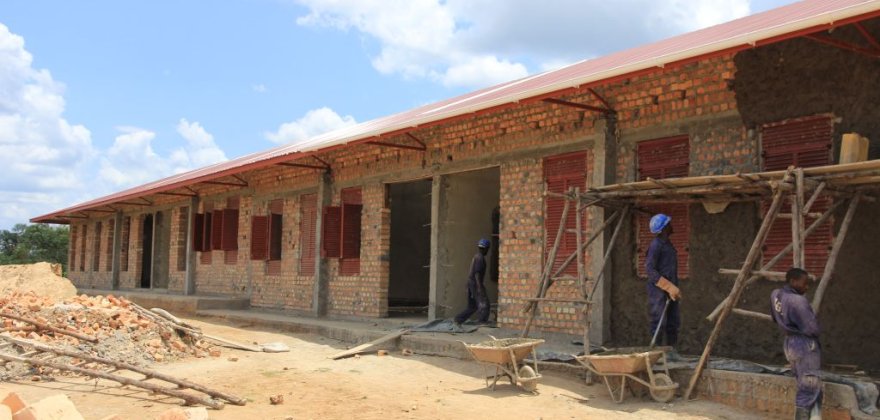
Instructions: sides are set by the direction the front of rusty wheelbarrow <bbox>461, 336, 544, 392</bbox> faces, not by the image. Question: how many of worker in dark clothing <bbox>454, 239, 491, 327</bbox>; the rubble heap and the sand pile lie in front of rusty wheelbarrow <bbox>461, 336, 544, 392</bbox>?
0

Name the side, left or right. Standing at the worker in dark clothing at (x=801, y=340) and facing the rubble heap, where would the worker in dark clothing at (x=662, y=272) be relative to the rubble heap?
right

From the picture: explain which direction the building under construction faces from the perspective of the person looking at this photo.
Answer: facing the viewer and to the left of the viewer

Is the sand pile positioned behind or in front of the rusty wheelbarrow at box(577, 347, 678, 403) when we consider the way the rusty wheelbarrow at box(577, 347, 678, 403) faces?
behind

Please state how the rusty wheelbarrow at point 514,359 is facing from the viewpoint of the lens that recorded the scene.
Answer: facing the viewer and to the right of the viewer

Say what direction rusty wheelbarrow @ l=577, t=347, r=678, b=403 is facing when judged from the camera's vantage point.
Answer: facing to the right of the viewer

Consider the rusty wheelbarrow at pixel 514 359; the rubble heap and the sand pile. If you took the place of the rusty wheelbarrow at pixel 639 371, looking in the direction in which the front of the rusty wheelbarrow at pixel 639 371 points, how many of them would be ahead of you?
0

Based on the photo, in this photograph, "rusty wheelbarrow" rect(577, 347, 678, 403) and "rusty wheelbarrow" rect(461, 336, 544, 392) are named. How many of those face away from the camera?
0

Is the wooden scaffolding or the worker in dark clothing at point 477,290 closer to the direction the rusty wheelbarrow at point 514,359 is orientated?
the wooden scaffolding

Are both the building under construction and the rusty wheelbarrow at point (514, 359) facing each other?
no

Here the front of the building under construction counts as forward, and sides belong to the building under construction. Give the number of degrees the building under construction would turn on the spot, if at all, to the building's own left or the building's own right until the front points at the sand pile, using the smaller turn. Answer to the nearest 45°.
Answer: approximately 90° to the building's own right

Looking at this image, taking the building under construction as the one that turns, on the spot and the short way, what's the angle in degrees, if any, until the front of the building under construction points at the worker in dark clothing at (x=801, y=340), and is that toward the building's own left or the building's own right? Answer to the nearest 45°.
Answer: approximately 45° to the building's own left

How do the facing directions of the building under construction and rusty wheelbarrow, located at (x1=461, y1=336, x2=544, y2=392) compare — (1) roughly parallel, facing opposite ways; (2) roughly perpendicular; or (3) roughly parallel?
roughly perpendicular
